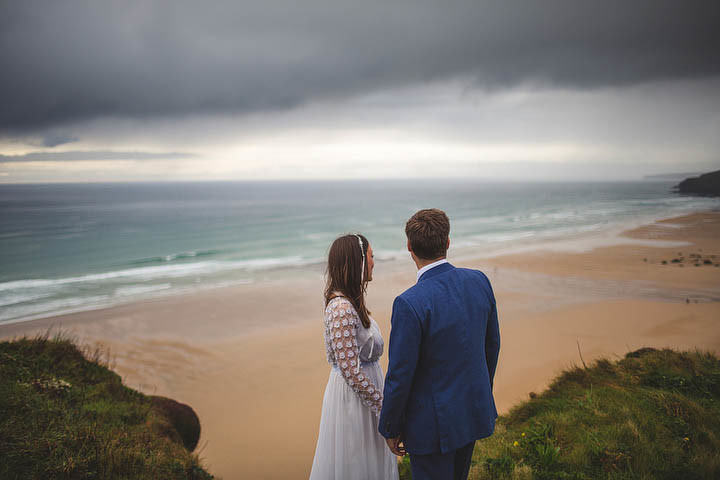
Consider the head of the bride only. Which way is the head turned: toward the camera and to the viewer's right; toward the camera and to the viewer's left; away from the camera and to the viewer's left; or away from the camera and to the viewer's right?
away from the camera and to the viewer's right

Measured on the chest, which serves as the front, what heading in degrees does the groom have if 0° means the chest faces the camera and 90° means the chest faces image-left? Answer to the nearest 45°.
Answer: approximately 135°

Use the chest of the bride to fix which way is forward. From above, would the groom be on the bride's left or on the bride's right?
on the bride's right

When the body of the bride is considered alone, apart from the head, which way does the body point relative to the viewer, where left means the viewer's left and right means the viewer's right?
facing to the right of the viewer
